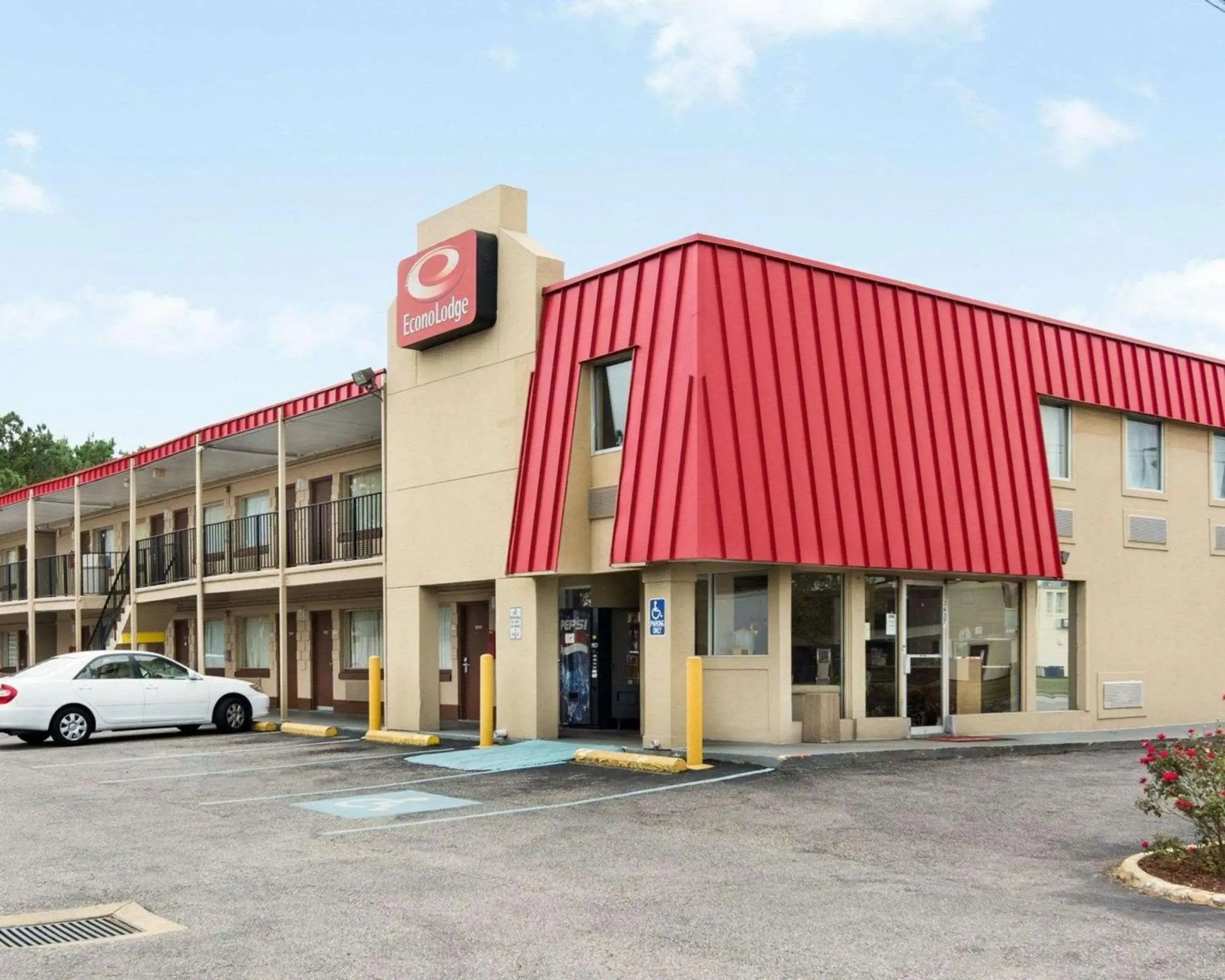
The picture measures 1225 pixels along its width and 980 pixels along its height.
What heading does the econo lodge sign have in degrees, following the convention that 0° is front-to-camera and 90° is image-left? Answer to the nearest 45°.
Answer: approximately 45°

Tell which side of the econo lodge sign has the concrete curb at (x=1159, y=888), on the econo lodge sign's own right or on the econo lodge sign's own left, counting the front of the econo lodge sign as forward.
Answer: on the econo lodge sign's own left

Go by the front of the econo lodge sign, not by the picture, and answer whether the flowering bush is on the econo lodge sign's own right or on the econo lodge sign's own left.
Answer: on the econo lodge sign's own left

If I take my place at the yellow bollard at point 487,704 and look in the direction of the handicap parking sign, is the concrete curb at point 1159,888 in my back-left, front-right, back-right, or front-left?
front-right
